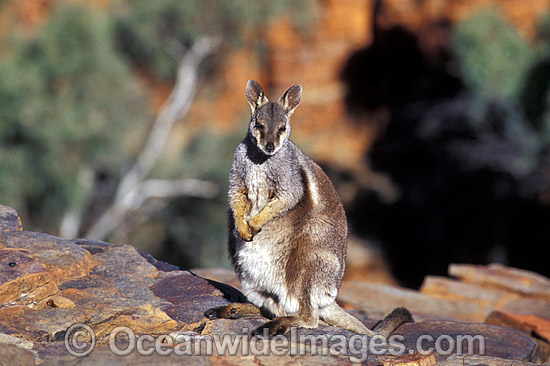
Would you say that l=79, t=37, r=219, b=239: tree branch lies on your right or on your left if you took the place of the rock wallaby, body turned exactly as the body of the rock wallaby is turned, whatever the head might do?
on your right

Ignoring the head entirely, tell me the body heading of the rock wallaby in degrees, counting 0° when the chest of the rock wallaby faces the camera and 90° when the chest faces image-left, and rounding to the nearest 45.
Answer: approximately 45°
